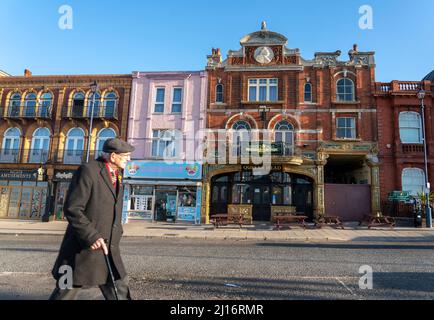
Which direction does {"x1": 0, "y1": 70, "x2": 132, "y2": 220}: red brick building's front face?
toward the camera

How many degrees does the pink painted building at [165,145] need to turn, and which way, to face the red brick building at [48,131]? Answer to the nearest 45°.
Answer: approximately 90° to its right

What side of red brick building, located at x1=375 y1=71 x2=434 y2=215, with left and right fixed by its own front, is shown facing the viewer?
front

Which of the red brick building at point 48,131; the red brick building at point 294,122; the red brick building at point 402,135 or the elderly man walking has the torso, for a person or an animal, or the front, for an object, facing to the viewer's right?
the elderly man walking

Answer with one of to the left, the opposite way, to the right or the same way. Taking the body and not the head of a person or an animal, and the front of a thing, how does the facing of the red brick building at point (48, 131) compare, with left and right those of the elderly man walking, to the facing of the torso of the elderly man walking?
to the right

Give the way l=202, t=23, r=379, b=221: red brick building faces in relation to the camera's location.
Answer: facing the viewer

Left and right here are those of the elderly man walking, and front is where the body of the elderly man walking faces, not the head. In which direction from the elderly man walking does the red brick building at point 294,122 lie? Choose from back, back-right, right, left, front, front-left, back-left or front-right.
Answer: front-left

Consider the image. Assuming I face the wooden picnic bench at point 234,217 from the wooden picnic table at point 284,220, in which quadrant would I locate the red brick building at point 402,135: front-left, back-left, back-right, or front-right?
back-right

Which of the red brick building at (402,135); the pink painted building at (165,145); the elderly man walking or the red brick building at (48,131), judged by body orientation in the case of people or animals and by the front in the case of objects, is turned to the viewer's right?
the elderly man walking

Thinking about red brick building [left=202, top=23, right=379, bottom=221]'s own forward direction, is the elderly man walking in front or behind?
in front

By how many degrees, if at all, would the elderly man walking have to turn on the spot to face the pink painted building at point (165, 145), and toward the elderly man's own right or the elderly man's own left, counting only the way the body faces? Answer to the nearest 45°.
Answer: approximately 90° to the elderly man's own left

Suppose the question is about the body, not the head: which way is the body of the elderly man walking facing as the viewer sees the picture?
to the viewer's right

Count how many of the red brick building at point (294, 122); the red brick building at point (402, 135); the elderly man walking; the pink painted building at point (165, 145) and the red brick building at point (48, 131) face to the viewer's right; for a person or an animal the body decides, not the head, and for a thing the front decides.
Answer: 1

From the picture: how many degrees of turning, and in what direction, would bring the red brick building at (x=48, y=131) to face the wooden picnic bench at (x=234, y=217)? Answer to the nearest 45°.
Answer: approximately 45° to its left

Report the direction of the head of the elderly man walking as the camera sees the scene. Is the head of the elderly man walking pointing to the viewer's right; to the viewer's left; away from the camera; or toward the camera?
to the viewer's right

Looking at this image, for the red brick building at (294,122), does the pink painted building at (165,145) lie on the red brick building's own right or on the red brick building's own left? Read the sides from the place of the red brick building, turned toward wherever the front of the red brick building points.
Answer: on the red brick building's own right

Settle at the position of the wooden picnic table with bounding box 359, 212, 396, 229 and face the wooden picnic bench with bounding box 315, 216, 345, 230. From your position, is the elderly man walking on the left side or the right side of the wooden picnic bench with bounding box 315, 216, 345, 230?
left
